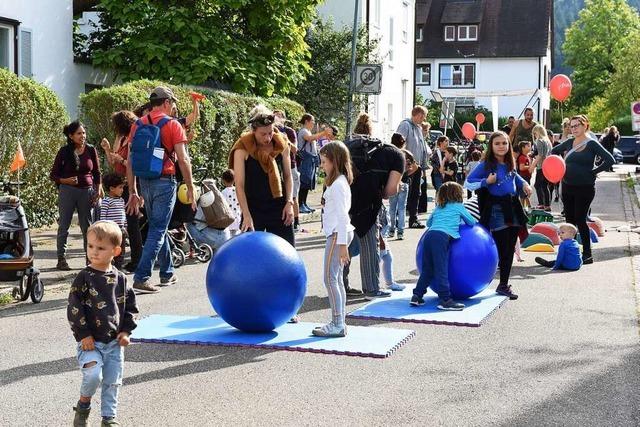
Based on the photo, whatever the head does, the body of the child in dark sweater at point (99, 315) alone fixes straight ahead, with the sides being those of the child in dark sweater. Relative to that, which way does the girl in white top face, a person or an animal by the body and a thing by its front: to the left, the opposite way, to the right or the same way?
to the right

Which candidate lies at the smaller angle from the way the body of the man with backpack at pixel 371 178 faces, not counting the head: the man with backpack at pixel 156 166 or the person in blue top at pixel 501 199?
the person in blue top

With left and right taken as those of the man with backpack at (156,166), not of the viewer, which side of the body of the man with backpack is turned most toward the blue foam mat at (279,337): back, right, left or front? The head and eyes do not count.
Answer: right

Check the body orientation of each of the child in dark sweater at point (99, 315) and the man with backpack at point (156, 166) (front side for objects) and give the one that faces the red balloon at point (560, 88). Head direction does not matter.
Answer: the man with backpack

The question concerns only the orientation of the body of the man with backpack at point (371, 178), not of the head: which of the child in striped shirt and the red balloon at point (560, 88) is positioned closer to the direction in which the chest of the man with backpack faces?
the red balloon

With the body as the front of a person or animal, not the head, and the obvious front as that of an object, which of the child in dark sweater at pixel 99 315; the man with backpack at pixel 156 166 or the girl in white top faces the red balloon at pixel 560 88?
the man with backpack

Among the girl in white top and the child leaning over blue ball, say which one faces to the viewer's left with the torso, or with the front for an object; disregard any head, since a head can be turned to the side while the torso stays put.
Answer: the girl in white top

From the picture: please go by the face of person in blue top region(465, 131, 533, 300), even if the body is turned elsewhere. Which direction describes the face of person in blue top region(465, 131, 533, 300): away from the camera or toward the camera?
toward the camera

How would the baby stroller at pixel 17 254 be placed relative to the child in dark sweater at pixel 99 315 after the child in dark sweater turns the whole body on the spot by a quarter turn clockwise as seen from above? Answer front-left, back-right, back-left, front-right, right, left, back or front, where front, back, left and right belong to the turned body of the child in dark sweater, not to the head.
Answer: right

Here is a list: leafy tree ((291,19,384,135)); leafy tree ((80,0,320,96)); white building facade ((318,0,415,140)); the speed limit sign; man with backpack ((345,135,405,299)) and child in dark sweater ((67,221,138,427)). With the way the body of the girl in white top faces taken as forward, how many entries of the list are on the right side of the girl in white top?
5

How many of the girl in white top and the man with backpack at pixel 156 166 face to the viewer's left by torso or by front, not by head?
1

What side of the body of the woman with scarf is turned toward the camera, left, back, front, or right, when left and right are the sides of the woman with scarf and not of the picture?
front

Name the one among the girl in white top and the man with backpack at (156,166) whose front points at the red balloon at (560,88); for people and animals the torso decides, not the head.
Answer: the man with backpack

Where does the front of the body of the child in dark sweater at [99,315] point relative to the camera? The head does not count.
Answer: toward the camera

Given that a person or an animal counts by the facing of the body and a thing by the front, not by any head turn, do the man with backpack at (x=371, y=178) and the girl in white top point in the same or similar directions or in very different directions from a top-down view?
very different directions
